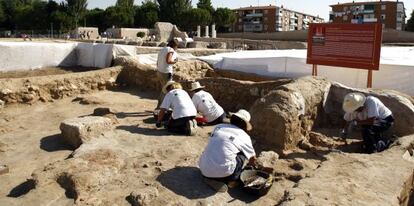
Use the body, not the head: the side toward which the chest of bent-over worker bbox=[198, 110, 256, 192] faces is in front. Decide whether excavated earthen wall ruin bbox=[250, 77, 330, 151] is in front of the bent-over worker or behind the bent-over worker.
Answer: in front

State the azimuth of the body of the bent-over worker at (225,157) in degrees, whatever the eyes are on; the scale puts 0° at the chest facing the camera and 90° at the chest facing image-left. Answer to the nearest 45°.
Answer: approximately 225°

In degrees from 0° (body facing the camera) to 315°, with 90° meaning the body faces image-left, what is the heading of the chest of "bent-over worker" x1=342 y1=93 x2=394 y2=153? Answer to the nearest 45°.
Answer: approximately 90°

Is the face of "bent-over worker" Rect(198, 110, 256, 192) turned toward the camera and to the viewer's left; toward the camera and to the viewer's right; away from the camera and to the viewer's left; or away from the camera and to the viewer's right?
away from the camera and to the viewer's right

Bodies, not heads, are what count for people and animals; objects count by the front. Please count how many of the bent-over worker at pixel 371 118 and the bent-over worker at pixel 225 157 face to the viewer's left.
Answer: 1

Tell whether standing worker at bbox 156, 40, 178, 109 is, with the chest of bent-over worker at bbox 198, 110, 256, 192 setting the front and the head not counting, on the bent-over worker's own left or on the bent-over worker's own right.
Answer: on the bent-over worker's own left

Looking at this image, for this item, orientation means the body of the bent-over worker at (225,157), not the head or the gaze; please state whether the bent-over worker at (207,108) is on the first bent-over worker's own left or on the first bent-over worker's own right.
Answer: on the first bent-over worker's own left

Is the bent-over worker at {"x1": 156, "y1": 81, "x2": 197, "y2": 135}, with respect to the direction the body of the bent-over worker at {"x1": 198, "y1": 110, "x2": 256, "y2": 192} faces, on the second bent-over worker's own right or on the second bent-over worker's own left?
on the second bent-over worker's own left

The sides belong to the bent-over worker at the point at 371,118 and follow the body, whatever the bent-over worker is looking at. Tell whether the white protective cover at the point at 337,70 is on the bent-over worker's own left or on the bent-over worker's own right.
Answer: on the bent-over worker's own right

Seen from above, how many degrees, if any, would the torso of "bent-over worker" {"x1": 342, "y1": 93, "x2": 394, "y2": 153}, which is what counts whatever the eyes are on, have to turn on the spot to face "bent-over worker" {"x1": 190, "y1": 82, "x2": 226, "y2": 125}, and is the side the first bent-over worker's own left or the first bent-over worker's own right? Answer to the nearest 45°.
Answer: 0° — they already face them

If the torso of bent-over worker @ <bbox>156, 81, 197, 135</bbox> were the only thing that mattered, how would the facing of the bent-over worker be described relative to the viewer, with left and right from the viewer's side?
facing away from the viewer and to the left of the viewer
